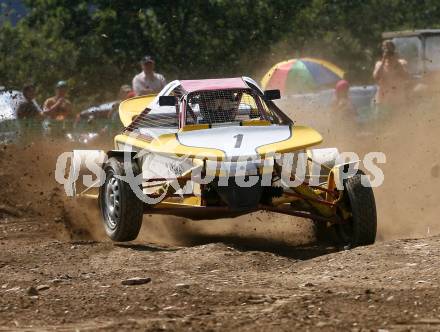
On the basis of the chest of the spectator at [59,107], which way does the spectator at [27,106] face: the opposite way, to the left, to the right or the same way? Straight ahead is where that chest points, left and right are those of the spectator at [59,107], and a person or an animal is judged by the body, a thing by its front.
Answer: the same way

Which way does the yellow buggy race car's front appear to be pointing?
toward the camera

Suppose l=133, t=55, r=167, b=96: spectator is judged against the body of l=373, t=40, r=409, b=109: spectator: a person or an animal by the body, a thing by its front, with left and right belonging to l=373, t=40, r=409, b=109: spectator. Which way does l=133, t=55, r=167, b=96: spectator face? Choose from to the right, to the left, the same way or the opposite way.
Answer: the same way

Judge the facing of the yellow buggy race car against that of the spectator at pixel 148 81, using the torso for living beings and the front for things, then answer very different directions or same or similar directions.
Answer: same or similar directions

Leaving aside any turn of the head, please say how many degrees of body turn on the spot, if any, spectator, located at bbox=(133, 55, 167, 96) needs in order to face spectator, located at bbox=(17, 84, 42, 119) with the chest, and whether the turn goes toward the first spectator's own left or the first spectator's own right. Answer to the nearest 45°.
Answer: approximately 90° to the first spectator's own right

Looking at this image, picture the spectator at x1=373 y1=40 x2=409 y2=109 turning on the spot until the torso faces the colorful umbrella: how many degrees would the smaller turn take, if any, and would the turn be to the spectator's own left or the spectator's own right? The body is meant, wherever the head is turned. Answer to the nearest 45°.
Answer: approximately 135° to the spectator's own right

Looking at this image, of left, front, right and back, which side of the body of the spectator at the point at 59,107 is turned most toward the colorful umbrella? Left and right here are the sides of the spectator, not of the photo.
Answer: left

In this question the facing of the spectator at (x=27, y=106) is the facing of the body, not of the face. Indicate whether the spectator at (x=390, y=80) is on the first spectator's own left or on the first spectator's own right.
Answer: on the first spectator's own left

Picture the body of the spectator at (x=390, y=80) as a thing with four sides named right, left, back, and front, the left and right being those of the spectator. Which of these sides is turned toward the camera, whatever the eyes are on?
front

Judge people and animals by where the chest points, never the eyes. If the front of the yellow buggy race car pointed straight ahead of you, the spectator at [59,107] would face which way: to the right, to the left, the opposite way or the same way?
the same way

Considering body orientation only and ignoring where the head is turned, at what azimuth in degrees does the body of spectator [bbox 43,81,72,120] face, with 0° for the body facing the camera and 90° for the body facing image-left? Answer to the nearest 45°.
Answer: approximately 0°

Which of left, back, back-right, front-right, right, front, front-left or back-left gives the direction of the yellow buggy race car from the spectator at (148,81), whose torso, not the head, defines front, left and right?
front

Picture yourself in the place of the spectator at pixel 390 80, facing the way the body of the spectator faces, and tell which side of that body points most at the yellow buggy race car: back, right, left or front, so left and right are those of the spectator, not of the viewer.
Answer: front

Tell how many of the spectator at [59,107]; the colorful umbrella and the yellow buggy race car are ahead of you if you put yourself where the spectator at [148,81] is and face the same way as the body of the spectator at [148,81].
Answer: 1

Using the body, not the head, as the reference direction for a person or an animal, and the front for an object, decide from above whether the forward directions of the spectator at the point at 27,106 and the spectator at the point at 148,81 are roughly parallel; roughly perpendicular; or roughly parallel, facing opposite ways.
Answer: roughly parallel
